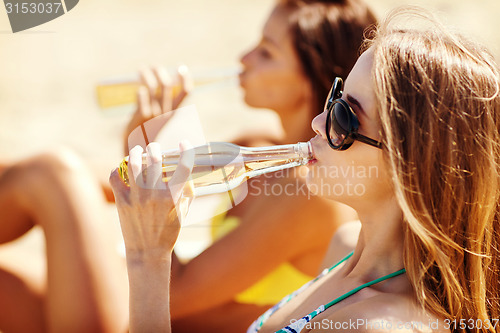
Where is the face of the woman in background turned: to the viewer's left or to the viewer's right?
to the viewer's left

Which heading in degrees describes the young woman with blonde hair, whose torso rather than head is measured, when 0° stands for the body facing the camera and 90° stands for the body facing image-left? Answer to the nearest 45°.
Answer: approximately 90°

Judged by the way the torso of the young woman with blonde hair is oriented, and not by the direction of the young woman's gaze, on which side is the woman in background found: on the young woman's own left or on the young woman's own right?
on the young woman's own right

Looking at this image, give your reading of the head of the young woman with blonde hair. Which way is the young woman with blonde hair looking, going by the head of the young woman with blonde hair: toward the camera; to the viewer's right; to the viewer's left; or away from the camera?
to the viewer's left
